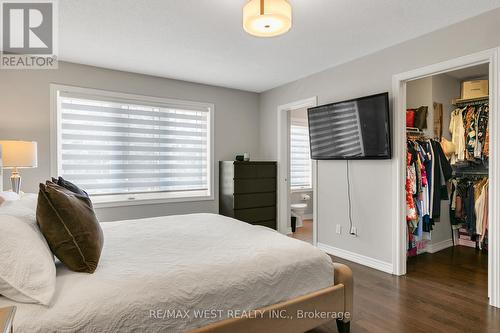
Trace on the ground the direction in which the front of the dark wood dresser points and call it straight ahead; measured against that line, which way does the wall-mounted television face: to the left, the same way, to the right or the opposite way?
to the right

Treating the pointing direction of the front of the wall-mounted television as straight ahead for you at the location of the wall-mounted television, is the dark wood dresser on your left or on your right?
on your right

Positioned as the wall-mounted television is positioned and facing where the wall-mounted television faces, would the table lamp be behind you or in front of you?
in front

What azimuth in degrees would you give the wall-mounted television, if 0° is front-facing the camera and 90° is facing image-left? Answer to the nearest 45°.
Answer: approximately 45°

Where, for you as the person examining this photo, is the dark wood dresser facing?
facing the viewer and to the right of the viewer

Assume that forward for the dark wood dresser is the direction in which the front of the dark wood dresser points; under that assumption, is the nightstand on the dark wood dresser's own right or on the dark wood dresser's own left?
on the dark wood dresser's own right

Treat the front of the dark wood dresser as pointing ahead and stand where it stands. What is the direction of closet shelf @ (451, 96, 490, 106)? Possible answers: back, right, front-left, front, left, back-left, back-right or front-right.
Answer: front-left

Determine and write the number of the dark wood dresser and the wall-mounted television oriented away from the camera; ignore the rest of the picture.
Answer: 0

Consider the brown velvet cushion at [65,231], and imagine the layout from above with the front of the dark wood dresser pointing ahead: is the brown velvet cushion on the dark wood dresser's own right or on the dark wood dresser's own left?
on the dark wood dresser's own right

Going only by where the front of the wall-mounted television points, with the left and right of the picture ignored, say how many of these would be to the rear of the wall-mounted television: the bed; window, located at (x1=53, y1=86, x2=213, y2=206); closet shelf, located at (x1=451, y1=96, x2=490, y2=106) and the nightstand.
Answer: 1

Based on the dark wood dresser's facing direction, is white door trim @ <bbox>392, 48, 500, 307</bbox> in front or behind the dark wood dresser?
in front

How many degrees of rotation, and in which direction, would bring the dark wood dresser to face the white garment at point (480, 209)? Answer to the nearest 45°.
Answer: approximately 45° to its left

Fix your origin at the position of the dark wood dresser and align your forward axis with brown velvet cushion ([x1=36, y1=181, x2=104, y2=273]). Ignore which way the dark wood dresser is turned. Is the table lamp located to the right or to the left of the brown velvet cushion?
right
